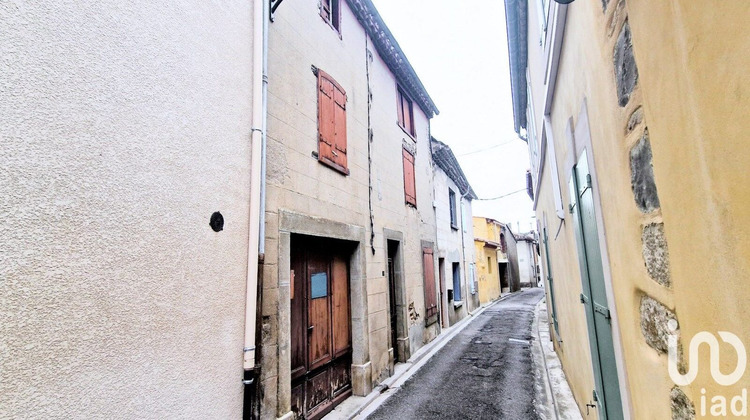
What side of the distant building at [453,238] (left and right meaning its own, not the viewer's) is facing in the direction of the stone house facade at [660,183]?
right

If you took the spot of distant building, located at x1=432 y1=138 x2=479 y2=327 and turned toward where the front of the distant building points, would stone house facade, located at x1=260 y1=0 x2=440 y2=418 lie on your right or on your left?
on your right

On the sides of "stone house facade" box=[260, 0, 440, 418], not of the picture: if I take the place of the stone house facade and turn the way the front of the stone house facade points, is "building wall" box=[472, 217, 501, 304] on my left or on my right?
on my left

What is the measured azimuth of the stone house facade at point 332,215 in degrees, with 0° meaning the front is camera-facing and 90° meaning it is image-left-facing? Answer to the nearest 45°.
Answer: approximately 315°

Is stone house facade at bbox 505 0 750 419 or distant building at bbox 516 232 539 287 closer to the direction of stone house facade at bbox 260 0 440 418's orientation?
the stone house facade

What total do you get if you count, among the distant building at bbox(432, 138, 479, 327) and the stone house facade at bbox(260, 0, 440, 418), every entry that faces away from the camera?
0

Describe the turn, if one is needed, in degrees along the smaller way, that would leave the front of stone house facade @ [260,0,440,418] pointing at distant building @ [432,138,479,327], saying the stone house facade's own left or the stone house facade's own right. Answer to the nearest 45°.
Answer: approximately 90° to the stone house facade's own left

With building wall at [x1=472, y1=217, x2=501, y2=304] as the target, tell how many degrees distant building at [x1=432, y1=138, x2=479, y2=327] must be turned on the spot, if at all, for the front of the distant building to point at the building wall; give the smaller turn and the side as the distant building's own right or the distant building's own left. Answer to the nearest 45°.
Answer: approximately 90° to the distant building's own left

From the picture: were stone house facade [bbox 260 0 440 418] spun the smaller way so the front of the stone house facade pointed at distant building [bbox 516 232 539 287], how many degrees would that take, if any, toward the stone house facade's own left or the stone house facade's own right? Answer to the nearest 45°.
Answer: approximately 90° to the stone house facade's own left

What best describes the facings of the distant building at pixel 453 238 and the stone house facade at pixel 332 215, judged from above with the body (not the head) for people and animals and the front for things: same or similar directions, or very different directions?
same or similar directions

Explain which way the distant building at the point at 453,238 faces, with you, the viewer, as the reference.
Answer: facing to the right of the viewer
